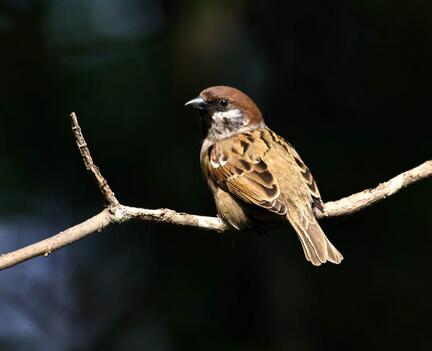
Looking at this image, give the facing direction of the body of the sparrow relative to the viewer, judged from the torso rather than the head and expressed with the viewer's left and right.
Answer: facing away from the viewer and to the left of the viewer
